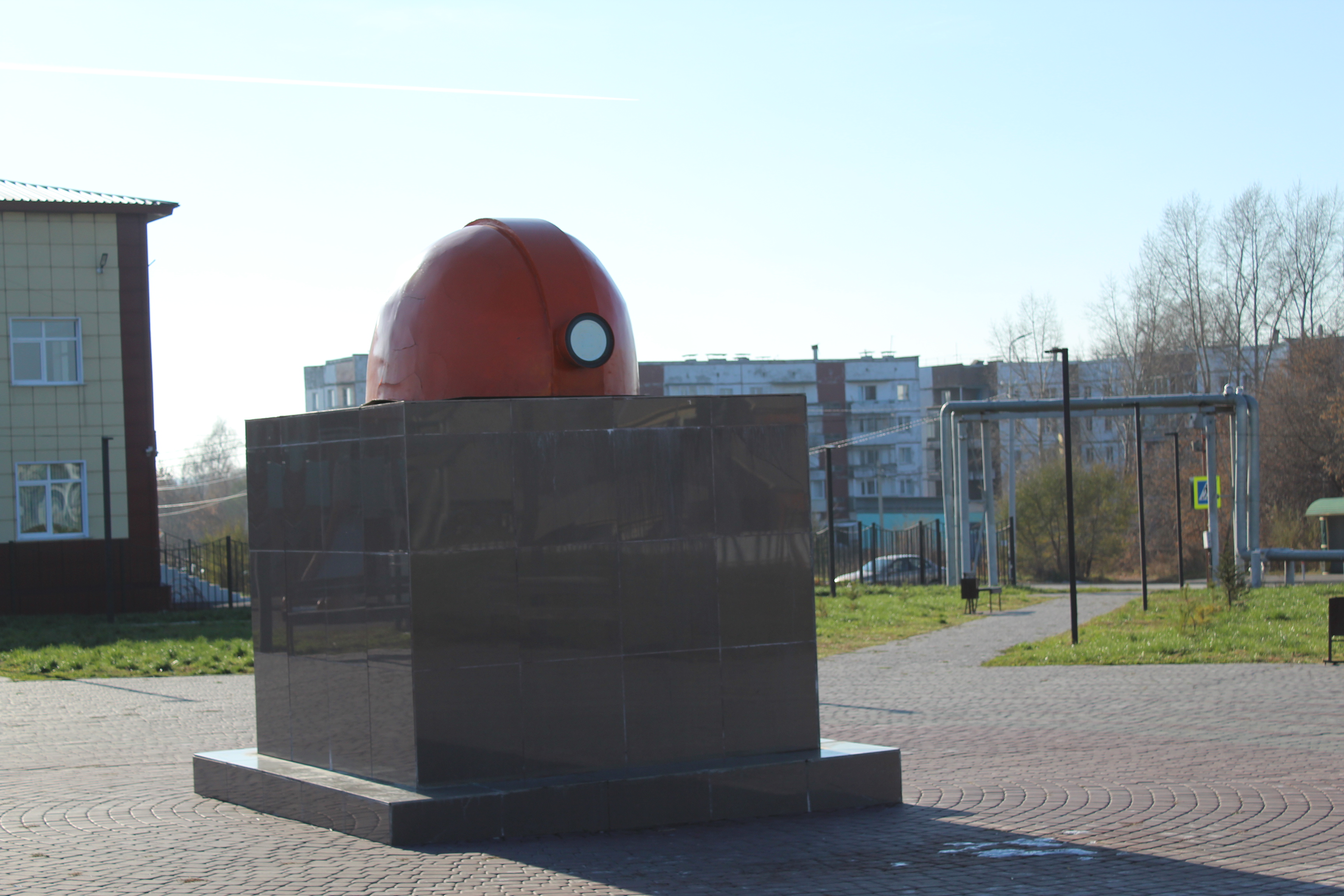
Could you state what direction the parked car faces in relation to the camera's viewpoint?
facing to the left of the viewer

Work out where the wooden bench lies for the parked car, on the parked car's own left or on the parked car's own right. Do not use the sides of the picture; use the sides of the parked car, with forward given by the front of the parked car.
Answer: on the parked car's own left

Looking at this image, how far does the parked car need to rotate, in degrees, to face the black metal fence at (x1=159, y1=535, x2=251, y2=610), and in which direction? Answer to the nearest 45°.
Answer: approximately 45° to its left

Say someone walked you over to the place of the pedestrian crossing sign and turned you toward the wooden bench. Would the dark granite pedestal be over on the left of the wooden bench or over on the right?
left

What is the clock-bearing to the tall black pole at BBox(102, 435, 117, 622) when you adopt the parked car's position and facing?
The tall black pole is roughly at 10 o'clock from the parked car.

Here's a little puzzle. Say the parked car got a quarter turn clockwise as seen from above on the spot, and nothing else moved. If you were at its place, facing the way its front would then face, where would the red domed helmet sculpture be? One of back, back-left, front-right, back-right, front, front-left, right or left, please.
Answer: back
